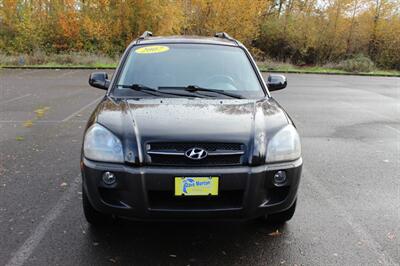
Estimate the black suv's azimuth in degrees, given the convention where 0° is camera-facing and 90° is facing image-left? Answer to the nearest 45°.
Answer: approximately 0°

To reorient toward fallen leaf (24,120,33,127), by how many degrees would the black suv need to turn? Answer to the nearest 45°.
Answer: approximately 135° to its right

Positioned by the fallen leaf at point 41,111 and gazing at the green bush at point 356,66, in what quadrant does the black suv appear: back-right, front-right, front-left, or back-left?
back-right

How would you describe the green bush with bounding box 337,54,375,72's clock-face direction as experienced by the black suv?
The green bush is roughly at 7 o'clock from the black suv.

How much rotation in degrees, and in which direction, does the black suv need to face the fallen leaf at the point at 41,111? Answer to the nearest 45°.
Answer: approximately 135° to its right

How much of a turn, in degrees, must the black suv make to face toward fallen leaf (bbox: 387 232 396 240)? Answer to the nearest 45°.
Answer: approximately 90° to its left
